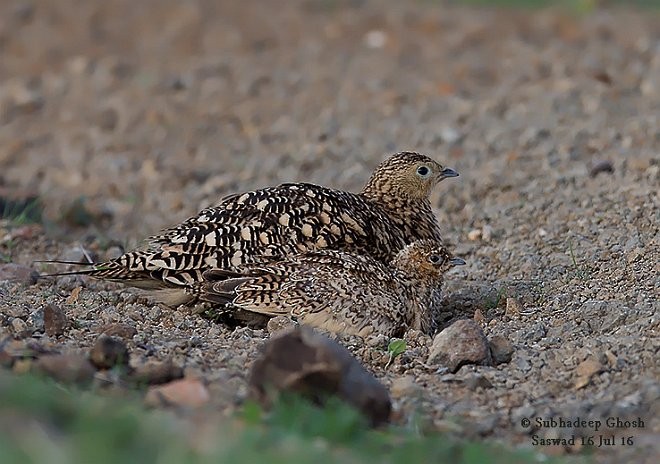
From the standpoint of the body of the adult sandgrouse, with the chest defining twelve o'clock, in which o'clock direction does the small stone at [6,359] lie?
The small stone is roughly at 4 o'clock from the adult sandgrouse.

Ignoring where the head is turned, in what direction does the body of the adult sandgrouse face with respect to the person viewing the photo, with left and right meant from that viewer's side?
facing to the right of the viewer

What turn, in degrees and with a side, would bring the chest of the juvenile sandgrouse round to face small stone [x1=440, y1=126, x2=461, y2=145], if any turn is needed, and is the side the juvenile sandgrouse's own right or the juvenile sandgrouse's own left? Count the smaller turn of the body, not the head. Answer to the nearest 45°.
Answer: approximately 90° to the juvenile sandgrouse's own left

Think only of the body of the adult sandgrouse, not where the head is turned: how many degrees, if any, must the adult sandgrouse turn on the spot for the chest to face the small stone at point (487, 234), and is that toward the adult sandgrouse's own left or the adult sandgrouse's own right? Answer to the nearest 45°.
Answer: approximately 45° to the adult sandgrouse's own left

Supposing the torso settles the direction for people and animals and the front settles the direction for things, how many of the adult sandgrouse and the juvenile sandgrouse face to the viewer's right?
2

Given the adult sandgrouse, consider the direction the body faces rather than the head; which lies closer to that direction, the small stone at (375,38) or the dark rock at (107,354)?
the small stone

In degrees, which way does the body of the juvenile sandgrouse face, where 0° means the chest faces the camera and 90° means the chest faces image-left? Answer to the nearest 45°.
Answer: approximately 270°

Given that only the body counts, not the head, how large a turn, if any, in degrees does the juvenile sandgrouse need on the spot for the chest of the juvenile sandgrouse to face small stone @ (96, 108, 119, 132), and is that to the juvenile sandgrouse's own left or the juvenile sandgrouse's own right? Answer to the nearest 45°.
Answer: approximately 135° to the juvenile sandgrouse's own left
